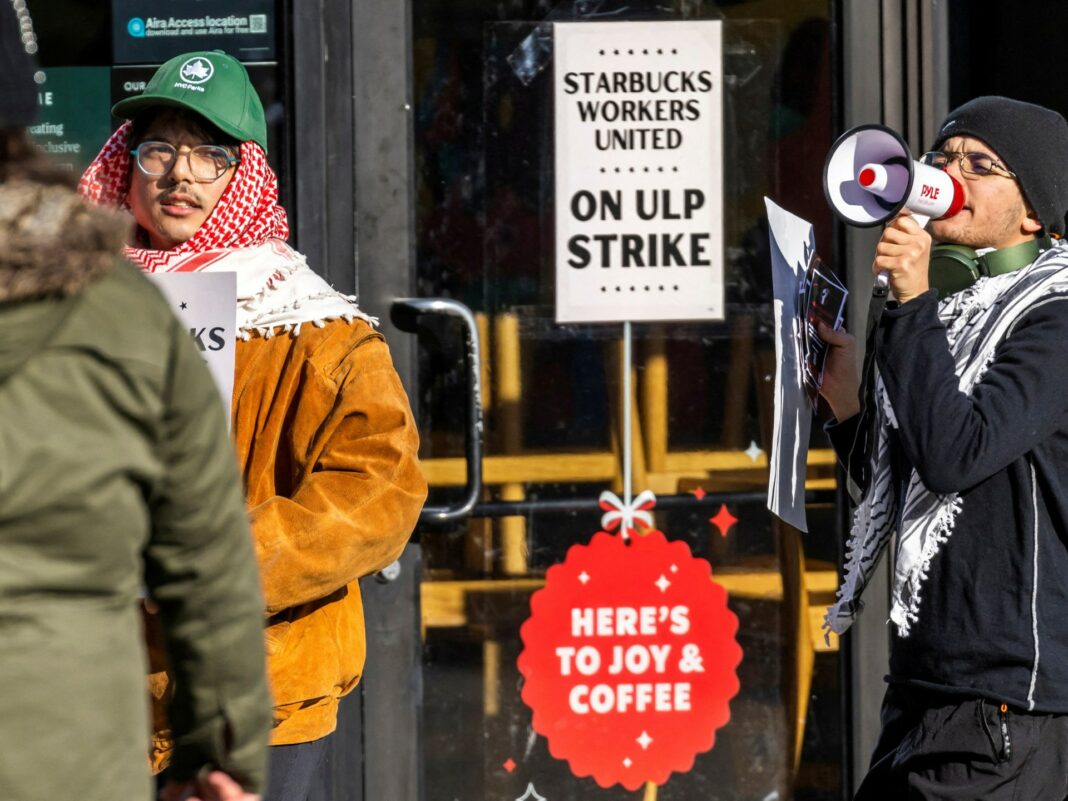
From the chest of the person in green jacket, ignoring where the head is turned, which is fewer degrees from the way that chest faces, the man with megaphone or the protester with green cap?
the protester with green cap

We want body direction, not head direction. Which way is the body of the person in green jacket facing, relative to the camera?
away from the camera

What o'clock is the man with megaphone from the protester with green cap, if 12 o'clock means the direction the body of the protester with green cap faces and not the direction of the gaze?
The man with megaphone is roughly at 8 o'clock from the protester with green cap.

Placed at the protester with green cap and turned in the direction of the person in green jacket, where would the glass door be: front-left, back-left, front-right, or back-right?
back-left

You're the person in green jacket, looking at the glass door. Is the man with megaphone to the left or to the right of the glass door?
right

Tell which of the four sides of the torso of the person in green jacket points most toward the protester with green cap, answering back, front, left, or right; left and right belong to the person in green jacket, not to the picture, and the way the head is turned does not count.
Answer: front

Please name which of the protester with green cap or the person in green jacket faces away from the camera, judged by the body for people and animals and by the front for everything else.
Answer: the person in green jacket

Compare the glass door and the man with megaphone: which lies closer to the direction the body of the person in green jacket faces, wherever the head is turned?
the glass door

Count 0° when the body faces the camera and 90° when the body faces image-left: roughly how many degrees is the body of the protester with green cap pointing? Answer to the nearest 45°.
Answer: approximately 45°

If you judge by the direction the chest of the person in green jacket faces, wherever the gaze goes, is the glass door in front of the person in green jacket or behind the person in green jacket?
in front

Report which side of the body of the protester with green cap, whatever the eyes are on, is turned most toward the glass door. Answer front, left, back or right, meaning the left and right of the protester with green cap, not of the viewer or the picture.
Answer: back

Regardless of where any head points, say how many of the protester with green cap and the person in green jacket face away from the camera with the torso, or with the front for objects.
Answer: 1
